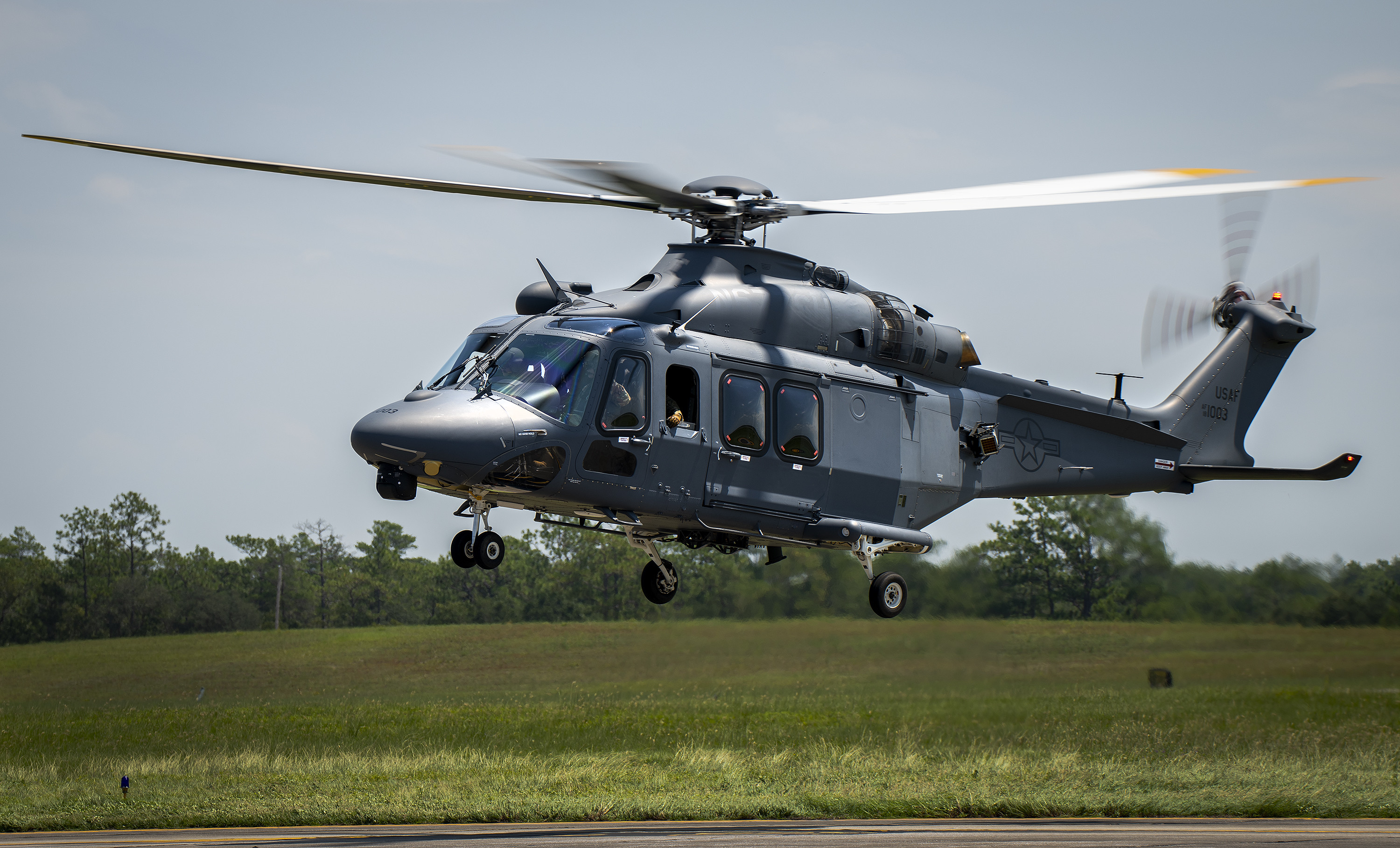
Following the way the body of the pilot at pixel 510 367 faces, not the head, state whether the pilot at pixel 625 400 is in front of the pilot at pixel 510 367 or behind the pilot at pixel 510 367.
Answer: behind

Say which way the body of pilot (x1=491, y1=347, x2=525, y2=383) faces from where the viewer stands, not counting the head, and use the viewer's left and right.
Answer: facing the viewer and to the left of the viewer

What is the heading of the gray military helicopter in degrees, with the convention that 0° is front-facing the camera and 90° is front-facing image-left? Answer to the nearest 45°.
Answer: approximately 45°
